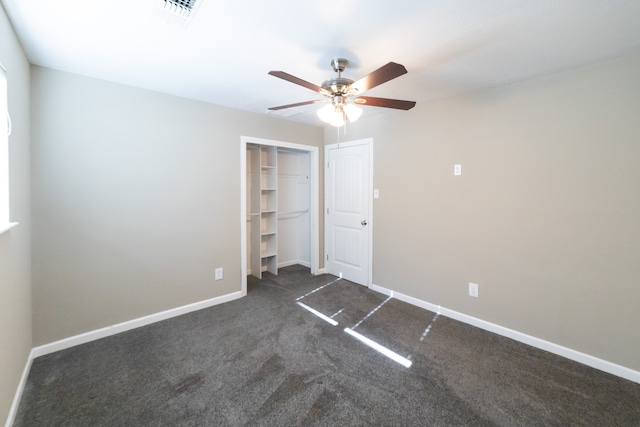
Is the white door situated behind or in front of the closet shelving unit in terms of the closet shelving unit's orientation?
in front

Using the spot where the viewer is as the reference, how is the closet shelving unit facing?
facing the viewer and to the right of the viewer

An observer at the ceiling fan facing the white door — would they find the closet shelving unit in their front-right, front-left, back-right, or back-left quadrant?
front-left

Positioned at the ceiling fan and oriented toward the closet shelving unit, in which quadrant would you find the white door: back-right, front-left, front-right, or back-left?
front-right
